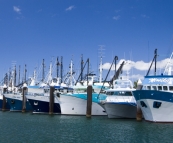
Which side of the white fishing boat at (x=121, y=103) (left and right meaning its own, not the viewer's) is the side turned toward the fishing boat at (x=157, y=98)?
left

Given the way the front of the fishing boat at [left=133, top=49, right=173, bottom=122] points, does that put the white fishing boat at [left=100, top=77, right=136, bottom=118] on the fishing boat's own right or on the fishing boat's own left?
on the fishing boat's own right

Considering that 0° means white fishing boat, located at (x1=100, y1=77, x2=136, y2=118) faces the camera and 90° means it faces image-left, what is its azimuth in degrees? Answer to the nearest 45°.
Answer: approximately 45°

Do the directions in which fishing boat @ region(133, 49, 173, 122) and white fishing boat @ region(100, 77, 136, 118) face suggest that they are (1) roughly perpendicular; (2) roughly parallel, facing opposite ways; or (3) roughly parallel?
roughly parallel

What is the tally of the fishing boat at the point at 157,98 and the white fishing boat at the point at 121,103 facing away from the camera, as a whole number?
0
